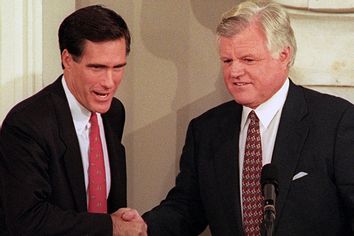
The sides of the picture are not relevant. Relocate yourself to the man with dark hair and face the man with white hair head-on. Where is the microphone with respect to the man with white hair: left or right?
right

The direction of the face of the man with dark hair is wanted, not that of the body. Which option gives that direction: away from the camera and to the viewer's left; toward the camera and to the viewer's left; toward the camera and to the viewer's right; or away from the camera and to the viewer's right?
toward the camera and to the viewer's right

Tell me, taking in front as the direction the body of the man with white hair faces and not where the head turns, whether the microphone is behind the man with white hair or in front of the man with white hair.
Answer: in front

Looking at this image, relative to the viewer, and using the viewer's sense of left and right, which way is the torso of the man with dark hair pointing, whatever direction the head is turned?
facing the viewer and to the right of the viewer

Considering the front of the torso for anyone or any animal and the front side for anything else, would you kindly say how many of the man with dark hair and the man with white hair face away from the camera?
0

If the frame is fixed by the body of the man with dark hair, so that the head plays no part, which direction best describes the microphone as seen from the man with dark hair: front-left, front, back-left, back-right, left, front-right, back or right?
front

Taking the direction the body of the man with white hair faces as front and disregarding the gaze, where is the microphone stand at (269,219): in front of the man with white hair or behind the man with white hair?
in front

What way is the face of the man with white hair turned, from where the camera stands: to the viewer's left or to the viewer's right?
to the viewer's left

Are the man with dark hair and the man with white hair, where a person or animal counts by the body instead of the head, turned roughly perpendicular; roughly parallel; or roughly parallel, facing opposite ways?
roughly perpendicular

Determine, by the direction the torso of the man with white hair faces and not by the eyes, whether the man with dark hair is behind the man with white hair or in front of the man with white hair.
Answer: in front

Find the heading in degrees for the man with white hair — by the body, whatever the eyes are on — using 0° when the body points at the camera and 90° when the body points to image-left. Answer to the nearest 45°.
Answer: approximately 45°

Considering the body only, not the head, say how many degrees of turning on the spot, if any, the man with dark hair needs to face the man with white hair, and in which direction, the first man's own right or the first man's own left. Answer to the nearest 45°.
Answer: approximately 45° to the first man's own left
